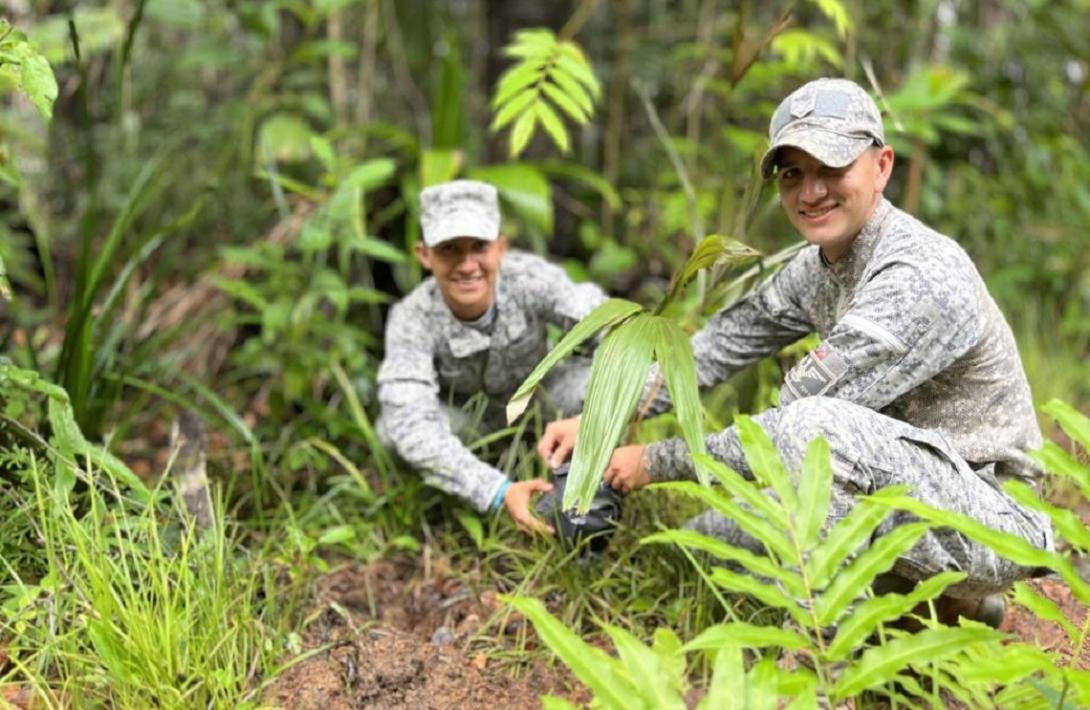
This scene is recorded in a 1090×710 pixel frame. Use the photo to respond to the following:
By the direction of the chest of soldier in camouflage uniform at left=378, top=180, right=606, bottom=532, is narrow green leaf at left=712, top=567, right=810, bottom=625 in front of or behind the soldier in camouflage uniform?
in front

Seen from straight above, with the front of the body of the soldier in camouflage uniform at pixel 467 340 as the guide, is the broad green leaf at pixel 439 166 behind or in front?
behind

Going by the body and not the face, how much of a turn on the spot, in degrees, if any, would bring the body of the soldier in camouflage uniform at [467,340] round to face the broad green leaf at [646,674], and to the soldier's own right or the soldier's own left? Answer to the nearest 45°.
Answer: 0° — they already face it

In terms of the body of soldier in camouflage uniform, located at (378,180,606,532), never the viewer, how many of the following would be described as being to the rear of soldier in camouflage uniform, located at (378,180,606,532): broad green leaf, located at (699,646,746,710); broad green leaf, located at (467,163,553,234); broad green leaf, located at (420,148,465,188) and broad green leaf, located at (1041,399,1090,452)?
2

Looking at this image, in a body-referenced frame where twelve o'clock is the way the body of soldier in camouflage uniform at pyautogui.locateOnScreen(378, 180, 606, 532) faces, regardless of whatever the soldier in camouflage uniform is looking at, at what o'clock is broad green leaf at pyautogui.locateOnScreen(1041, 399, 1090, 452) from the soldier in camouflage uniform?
The broad green leaf is roughly at 11 o'clock from the soldier in camouflage uniform.

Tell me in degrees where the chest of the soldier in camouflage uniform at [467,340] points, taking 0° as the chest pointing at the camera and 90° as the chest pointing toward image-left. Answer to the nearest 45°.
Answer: approximately 0°

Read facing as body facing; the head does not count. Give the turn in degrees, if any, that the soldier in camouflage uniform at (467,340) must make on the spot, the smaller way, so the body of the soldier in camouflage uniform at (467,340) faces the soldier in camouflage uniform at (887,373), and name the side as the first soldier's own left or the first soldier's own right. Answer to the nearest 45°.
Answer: approximately 45° to the first soldier's own left

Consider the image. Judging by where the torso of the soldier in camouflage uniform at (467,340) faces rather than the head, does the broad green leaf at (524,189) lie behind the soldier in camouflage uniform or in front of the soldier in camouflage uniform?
behind
